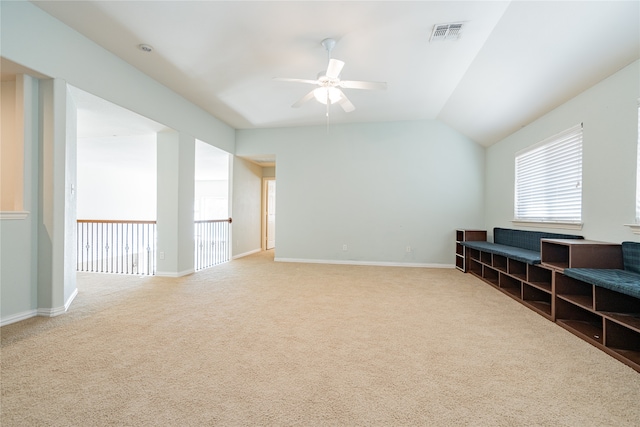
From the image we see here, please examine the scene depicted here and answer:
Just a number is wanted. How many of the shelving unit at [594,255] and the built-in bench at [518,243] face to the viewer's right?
0

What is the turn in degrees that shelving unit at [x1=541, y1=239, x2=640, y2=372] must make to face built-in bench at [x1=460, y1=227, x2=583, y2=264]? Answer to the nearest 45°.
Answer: approximately 90° to its right

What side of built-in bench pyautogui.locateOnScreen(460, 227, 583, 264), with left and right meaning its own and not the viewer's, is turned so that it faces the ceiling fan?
front

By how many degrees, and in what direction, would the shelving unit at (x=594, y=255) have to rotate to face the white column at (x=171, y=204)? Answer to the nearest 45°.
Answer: approximately 45° to its right

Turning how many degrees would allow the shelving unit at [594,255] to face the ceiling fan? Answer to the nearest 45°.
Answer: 0° — it already faces it

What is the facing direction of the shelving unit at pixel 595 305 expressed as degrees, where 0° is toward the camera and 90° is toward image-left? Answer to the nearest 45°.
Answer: approximately 45°

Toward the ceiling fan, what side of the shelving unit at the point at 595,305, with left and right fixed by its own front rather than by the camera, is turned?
front

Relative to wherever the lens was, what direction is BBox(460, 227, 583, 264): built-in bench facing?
facing the viewer and to the left of the viewer

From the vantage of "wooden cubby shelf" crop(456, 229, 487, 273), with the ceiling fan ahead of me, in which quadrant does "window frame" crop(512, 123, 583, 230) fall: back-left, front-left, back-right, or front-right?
front-left

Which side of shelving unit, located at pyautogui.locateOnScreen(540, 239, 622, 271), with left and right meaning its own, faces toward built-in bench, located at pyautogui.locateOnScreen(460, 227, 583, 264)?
right

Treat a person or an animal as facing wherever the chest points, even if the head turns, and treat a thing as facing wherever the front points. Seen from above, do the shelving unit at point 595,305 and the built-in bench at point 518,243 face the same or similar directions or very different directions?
same or similar directions

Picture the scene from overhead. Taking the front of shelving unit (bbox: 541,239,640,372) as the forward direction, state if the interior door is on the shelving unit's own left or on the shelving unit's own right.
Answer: on the shelving unit's own right

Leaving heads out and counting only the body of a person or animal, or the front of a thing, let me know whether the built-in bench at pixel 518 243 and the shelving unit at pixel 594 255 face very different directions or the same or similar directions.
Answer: same or similar directions

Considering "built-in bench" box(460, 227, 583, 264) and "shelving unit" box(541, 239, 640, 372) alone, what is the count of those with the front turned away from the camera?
0
